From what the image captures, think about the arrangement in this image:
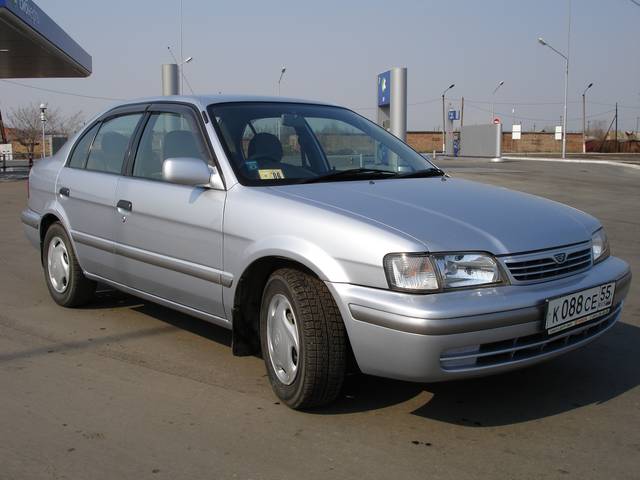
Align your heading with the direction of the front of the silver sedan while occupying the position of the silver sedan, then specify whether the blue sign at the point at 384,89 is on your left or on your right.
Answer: on your left

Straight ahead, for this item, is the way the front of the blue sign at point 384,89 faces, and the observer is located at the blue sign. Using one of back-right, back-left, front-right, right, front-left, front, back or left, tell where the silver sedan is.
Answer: front-left

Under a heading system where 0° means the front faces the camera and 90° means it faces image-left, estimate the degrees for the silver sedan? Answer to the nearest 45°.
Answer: approximately 315°

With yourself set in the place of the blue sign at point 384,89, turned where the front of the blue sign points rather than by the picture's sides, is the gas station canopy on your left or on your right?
on your right

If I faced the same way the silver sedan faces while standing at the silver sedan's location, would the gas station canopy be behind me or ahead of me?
behind
